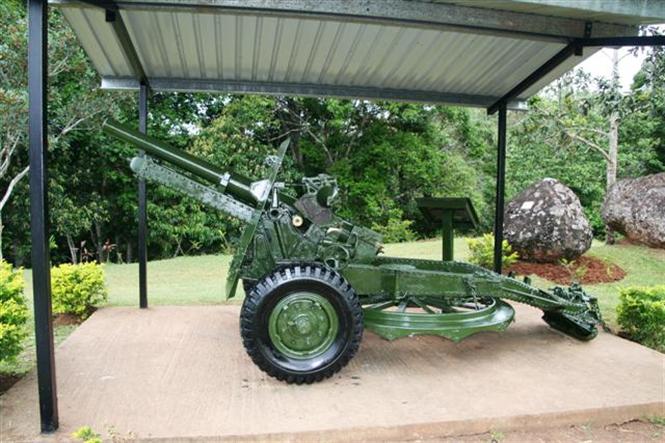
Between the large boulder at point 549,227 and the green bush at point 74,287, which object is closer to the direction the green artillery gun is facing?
the green bush

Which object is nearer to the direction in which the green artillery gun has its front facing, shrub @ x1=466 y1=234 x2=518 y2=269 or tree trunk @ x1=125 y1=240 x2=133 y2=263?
the tree trunk

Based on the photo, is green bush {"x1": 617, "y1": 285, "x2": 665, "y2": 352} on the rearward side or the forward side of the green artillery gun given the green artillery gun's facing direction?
on the rearward side

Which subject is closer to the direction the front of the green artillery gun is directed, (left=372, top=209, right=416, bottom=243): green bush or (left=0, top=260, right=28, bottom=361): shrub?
the shrub

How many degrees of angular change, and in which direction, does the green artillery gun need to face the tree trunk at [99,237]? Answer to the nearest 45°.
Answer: approximately 45° to its right

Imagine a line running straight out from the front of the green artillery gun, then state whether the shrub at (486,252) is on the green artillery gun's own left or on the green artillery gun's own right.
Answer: on the green artillery gun's own right

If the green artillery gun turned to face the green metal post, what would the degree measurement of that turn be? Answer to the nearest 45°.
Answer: approximately 135° to its right

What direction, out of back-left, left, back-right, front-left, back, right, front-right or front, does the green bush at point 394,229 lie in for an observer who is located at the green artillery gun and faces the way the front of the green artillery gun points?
right

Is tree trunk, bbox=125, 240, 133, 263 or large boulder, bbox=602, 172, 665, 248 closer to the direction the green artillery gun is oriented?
the tree trunk

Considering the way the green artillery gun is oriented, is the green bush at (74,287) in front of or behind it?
in front

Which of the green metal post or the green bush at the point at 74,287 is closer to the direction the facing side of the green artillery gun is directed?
the green bush

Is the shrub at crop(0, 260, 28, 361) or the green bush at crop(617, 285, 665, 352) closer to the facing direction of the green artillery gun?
the shrub

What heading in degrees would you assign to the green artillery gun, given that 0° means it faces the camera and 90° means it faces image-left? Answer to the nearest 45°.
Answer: approximately 90°

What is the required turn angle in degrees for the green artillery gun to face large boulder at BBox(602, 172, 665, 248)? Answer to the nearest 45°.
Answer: approximately 135° to its right

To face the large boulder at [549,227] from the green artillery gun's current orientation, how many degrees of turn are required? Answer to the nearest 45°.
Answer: approximately 135° to its right
